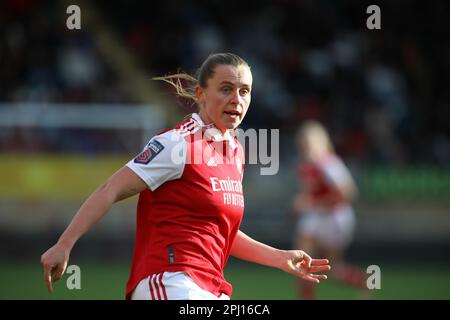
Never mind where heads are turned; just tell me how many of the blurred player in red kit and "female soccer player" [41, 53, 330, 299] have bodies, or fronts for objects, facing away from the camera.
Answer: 0

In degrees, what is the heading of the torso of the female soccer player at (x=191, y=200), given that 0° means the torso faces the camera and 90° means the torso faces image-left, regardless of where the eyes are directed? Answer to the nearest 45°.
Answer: approximately 315°

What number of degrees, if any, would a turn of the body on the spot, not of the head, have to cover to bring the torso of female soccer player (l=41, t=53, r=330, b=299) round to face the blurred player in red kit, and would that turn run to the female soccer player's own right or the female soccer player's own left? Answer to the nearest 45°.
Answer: approximately 135° to the female soccer player's own left

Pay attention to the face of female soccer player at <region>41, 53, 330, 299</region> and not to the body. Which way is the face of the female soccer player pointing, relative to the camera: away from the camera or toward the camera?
toward the camera

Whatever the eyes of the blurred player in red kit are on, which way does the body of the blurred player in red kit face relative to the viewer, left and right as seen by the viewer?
facing the viewer and to the left of the viewer

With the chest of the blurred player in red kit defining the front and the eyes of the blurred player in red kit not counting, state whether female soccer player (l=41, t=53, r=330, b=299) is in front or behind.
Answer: in front
